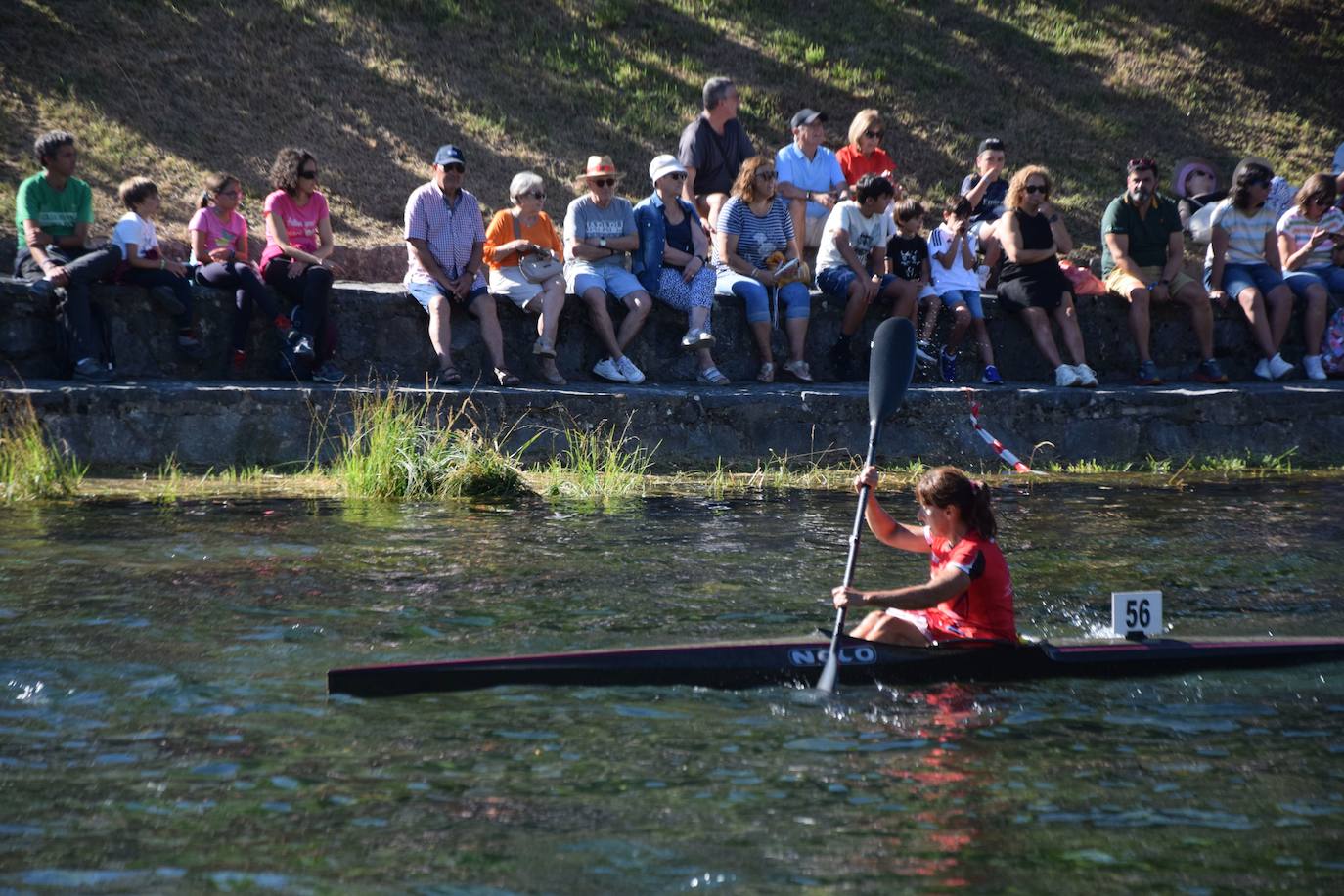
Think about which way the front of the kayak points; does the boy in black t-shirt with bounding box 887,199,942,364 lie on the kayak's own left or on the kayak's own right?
on the kayak's own right

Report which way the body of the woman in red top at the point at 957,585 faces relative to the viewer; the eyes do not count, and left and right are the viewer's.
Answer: facing to the left of the viewer

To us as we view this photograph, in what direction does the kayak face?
facing to the left of the viewer

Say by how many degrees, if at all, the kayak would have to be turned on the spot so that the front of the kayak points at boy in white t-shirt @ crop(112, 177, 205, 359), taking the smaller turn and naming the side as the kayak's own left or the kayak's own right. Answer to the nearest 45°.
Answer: approximately 45° to the kayak's own right

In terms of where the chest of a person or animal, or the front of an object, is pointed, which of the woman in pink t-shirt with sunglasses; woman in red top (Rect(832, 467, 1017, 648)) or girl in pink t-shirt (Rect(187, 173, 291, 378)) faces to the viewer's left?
the woman in red top

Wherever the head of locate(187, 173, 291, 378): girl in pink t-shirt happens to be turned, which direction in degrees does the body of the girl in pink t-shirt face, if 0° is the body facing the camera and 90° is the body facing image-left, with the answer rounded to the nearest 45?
approximately 315°

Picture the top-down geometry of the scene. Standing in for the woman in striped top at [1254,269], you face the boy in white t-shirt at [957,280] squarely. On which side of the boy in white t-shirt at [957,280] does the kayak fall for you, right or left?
left

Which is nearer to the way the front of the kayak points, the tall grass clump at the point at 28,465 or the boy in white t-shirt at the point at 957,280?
the tall grass clump
